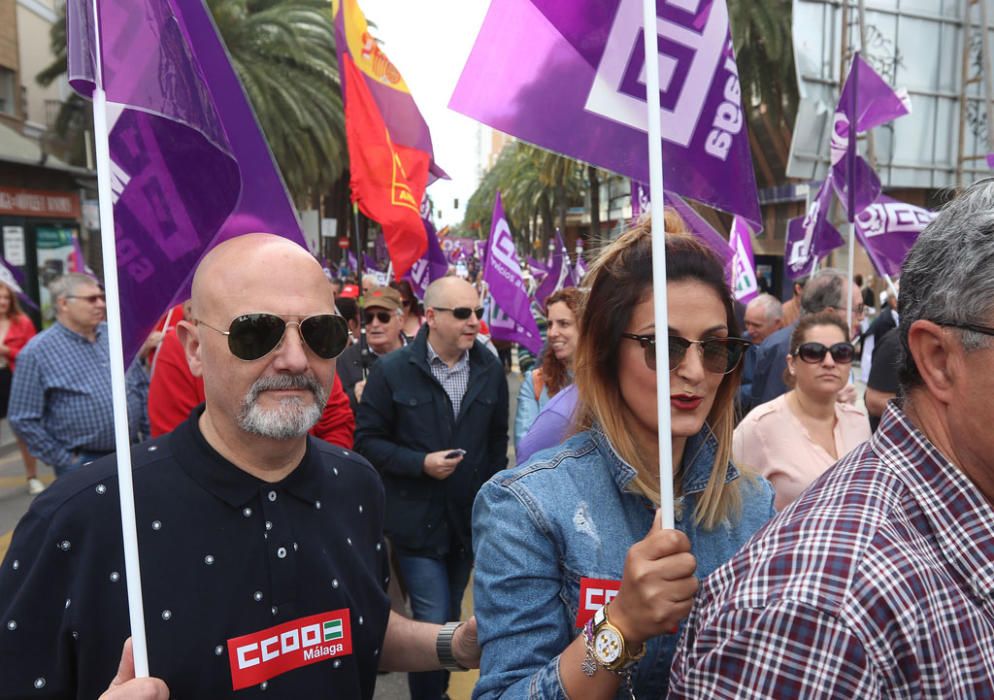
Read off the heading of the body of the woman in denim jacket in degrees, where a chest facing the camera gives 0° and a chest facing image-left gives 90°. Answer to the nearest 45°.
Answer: approximately 315°

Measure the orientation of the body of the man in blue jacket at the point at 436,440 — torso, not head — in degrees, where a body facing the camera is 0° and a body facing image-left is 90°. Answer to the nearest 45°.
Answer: approximately 315°

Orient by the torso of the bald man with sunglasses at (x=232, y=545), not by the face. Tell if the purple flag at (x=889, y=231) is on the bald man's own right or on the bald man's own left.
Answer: on the bald man's own left

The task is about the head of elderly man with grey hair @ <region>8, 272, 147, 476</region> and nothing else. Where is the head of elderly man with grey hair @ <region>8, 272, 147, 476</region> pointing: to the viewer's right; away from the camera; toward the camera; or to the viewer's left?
to the viewer's right

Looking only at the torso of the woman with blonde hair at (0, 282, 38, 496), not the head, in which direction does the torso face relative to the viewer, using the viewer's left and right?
facing the viewer

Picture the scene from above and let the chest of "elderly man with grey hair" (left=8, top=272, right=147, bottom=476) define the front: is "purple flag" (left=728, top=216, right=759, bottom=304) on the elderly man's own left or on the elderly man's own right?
on the elderly man's own left

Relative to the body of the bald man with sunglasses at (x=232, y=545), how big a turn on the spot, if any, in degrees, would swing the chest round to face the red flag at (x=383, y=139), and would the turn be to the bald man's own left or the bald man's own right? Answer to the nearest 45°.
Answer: approximately 135° to the bald man's own left

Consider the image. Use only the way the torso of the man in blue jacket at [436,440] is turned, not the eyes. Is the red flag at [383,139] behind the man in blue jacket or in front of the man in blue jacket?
behind

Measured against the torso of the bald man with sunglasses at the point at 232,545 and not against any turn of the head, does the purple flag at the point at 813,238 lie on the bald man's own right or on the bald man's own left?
on the bald man's own left

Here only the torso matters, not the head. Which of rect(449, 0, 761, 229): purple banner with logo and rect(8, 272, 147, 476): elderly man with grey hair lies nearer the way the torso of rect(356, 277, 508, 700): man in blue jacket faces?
the purple banner with logo
